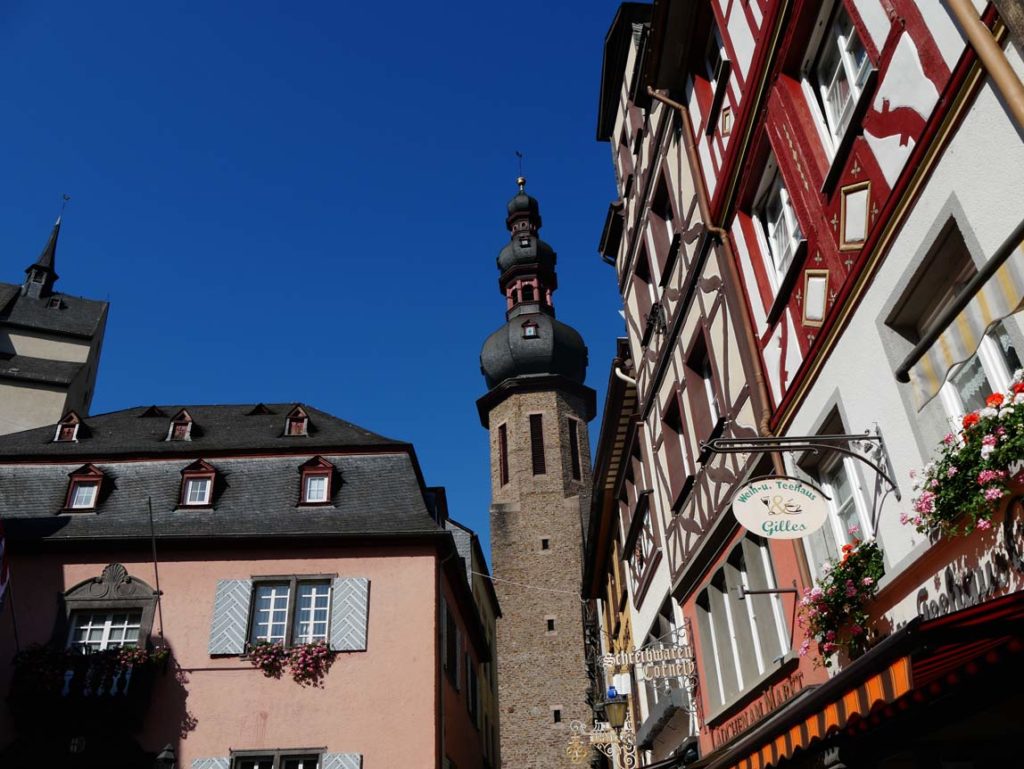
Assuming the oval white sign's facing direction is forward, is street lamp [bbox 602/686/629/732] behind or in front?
behind

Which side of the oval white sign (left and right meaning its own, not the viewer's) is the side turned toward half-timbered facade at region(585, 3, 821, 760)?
back

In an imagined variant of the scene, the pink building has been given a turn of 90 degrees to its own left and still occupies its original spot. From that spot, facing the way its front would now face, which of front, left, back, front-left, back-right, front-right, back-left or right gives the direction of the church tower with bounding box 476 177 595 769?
front-left

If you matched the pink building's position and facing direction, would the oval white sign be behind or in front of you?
in front

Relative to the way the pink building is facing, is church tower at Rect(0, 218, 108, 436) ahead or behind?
behind

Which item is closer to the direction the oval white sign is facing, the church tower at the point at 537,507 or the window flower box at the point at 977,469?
the window flower box

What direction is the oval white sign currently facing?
toward the camera

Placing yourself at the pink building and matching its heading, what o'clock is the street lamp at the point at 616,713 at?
The street lamp is roughly at 10 o'clock from the pink building.

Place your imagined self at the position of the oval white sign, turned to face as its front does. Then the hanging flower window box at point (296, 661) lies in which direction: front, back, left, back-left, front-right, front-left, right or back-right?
back-right

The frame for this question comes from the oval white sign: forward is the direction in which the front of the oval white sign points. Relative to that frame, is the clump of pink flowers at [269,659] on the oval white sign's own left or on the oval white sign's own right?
on the oval white sign's own right

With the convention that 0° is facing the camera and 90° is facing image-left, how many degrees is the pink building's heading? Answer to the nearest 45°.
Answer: approximately 0°

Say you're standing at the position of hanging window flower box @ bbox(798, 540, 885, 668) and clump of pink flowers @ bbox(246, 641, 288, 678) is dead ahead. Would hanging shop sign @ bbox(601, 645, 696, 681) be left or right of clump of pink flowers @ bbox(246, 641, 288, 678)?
right

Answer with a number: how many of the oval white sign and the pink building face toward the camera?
2

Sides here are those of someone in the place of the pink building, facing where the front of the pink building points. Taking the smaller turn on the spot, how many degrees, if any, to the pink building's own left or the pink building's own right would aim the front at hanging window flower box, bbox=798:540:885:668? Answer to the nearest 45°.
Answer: approximately 45° to the pink building's own left
